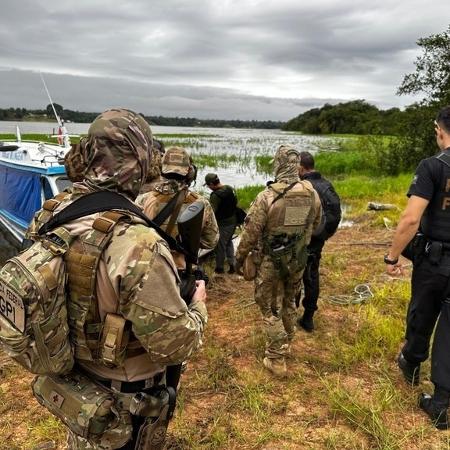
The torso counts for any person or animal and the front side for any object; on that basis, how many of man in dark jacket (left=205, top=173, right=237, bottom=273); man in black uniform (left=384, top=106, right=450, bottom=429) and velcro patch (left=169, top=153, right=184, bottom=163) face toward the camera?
1

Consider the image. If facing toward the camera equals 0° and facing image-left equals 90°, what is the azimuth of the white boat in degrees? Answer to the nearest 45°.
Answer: approximately 315°

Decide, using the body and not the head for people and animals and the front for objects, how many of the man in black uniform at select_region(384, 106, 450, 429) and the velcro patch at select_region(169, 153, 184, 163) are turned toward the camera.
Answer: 1

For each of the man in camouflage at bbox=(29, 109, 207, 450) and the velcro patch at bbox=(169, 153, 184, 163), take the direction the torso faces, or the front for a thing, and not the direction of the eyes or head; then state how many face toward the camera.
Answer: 1

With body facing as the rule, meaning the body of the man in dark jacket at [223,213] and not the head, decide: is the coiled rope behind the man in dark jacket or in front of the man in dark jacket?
behind

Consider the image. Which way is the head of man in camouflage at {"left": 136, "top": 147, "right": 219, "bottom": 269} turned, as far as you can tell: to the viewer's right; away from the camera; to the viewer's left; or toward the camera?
away from the camera

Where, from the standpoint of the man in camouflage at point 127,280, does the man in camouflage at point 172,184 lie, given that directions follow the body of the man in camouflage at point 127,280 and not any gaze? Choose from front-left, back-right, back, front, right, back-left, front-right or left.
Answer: front-left

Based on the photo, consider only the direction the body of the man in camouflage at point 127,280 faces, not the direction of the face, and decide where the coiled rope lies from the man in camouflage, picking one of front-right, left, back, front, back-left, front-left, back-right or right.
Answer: front

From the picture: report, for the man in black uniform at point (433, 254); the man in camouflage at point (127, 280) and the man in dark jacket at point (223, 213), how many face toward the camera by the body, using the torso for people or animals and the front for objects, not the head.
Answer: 0

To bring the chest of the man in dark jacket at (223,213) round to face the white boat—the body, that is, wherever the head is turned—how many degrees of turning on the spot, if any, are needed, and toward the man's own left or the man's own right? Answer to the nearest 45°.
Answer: approximately 45° to the man's own left

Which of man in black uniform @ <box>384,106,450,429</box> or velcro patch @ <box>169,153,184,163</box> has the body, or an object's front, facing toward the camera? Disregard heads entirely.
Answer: the velcro patch

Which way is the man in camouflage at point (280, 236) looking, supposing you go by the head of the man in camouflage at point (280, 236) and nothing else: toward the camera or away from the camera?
away from the camera

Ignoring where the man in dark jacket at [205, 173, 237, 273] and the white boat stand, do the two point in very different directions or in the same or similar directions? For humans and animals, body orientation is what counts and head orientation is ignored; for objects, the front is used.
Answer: very different directions

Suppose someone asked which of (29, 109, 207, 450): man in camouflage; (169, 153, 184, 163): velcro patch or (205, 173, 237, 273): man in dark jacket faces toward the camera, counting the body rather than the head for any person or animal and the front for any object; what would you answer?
the velcro patch

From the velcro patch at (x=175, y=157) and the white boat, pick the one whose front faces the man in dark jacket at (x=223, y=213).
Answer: the white boat

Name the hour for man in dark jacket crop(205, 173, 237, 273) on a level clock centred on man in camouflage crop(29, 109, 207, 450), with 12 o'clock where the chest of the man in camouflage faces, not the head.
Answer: The man in dark jacket is roughly at 11 o'clock from the man in camouflage.

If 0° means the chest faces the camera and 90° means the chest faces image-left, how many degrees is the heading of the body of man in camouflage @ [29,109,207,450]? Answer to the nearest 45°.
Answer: approximately 225°
